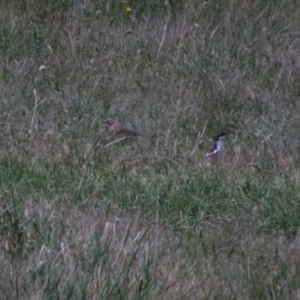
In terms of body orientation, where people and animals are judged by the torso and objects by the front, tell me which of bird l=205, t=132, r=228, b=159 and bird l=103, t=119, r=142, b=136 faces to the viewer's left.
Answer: bird l=103, t=119, r=142, b=136

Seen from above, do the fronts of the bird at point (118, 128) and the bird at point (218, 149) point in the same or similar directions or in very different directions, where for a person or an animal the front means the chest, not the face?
very different directions

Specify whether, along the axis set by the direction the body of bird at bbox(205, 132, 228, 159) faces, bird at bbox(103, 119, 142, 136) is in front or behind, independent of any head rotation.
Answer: behind

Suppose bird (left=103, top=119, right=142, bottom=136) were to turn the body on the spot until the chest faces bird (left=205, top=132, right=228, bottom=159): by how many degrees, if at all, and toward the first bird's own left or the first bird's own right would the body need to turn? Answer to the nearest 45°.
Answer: approximately 180°

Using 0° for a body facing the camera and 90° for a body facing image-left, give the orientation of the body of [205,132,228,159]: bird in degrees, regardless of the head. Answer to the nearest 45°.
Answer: approximately 270°

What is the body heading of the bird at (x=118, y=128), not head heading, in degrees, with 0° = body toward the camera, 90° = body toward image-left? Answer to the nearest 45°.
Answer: approximately 90°
